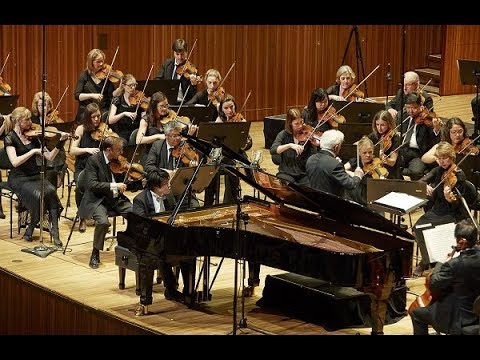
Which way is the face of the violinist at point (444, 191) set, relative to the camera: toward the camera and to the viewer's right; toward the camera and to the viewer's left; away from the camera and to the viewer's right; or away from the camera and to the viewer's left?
toward the camera and to the viewer's left

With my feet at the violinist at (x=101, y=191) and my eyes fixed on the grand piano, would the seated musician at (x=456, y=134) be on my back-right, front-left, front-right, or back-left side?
front-left

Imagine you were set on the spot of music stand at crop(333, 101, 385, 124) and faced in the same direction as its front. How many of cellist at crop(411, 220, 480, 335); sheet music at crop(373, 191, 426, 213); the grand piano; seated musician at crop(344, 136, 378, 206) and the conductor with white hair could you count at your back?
5

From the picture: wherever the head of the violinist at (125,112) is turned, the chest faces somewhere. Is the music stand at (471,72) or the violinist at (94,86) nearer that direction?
the music stand

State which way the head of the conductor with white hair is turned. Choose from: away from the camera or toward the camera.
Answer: away from the camera

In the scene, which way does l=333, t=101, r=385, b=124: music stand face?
away from the camera

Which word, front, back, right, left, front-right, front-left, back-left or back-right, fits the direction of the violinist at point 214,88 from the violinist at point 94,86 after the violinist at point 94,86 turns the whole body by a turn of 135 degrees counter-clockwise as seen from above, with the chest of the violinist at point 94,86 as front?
right

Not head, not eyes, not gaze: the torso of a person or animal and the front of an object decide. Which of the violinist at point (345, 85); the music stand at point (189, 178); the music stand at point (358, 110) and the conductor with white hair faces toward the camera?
the violinist

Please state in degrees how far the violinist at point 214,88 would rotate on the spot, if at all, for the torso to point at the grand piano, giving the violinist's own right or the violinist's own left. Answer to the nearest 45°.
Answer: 0° — they already face it

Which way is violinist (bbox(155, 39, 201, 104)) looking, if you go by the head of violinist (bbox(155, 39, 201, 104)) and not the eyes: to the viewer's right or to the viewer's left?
to the viewer's right

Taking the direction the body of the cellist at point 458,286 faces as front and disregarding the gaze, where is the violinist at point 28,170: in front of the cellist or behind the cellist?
in front

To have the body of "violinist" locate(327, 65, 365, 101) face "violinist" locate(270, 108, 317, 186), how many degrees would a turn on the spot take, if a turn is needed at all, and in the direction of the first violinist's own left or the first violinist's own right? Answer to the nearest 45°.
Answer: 0° — they already face them

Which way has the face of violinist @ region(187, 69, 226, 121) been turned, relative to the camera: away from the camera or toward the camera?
toward the camera

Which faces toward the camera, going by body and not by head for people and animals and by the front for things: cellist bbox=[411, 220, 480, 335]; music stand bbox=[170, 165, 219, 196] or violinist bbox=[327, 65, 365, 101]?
the violinist

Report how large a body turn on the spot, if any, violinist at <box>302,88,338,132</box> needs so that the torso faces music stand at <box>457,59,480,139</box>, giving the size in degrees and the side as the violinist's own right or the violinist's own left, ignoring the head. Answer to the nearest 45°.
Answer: approximately 90° to the violinist's own left

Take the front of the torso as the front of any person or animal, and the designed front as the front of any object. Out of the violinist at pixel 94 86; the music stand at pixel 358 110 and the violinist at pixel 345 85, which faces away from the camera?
the music stand

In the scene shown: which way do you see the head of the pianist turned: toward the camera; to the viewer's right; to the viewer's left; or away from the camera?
to the viewer's right

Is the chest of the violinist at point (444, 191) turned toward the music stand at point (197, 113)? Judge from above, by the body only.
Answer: no

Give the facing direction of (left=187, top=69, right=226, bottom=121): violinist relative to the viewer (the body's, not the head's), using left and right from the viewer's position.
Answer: facing the viewer

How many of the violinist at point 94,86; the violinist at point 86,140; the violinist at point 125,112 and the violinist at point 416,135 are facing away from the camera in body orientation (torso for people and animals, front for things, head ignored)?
0

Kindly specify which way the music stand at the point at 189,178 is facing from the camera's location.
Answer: facing away from the viewer and to the left of the viewer

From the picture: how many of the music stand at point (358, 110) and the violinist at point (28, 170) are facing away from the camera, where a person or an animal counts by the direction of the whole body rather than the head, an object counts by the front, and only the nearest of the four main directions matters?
1
